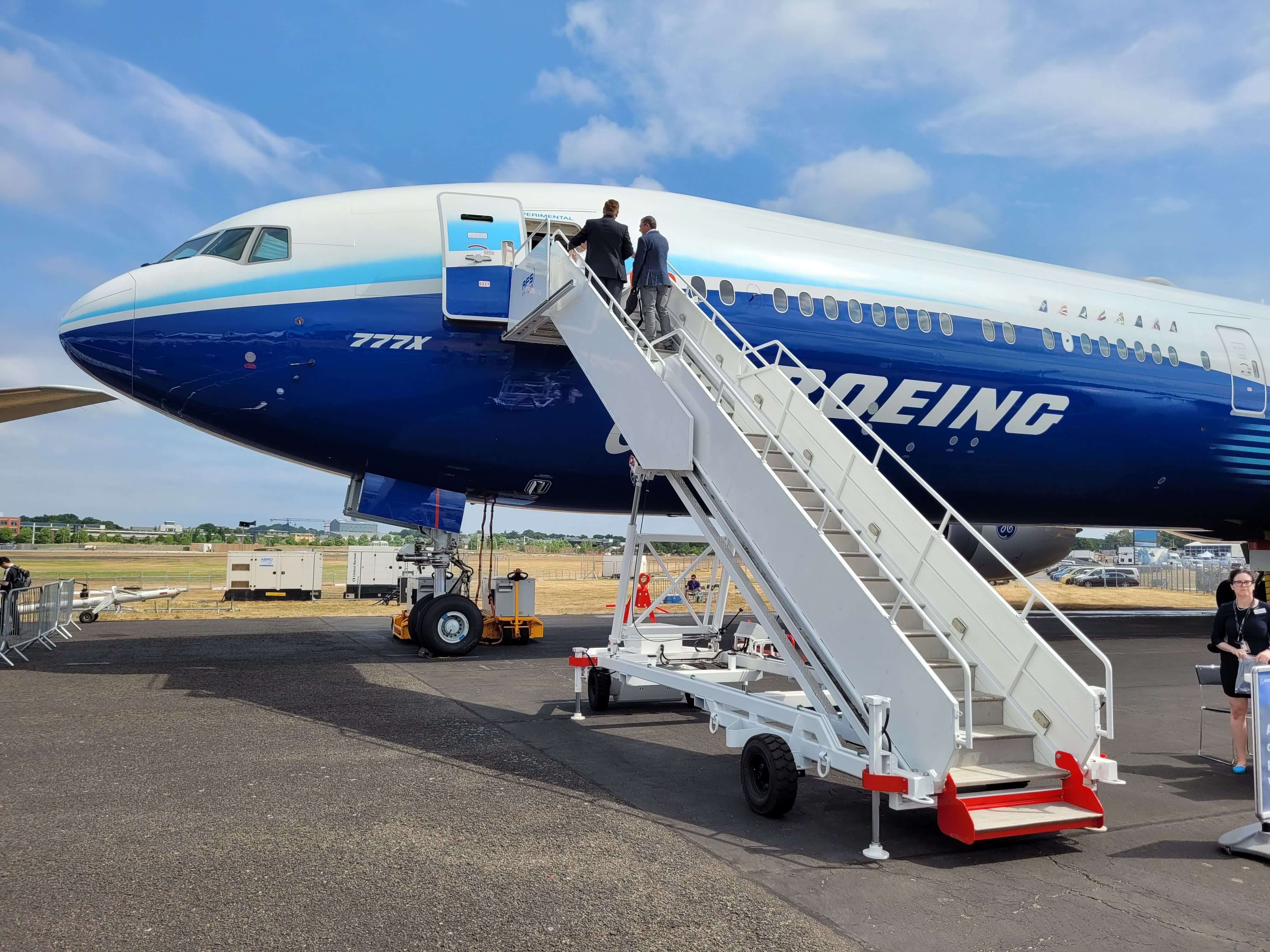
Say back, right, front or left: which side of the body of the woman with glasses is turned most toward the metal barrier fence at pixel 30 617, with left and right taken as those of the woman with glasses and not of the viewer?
right

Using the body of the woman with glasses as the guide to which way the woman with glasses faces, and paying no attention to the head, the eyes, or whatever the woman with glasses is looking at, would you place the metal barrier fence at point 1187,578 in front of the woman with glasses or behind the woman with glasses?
behind

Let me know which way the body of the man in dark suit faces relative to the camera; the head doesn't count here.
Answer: away from the camera

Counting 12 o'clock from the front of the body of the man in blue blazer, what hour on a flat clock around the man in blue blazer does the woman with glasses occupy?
The woman with glasses is roughly at 5 o'clock from the man in blue blazer.

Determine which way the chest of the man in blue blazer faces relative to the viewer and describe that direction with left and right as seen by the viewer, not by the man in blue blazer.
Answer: facing away from the viewer and to the left of the viewer

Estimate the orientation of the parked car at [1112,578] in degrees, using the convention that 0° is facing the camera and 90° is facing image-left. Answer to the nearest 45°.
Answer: approximately 90°
